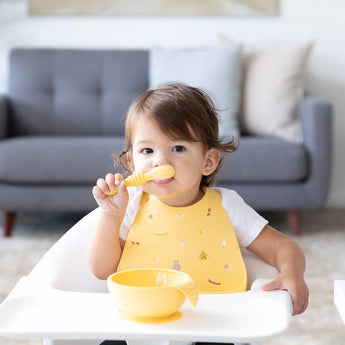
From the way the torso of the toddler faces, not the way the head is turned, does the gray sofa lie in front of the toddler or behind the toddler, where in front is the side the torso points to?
behind

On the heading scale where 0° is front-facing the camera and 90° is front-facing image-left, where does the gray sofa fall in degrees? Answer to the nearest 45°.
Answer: approximately 0°

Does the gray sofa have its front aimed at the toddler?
yes

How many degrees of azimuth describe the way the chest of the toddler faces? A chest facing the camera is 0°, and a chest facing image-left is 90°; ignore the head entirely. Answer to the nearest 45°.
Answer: approximately 0°

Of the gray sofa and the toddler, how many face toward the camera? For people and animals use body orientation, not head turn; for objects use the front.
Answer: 2

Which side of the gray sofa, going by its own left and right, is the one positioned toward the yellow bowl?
front
